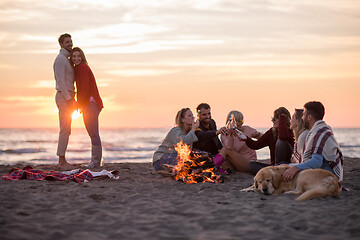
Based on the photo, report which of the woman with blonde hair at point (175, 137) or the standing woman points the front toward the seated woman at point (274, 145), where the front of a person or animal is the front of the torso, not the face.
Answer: the woman with blonde hair

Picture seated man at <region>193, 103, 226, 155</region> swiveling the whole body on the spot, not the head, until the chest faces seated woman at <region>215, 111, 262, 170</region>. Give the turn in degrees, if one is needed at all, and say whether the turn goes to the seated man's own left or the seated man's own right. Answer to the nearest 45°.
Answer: approximately 90° to the seated man's own left

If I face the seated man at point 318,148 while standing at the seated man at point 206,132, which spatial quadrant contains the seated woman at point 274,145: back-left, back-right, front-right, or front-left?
front-left

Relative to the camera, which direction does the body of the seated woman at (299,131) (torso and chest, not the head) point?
to the viewer's left

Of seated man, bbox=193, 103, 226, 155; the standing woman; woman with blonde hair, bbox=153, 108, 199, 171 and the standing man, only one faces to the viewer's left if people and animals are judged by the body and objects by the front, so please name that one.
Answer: the standing woman

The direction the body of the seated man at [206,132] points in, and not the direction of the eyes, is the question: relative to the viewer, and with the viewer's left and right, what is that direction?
facing the viewer and to the right of the viewer

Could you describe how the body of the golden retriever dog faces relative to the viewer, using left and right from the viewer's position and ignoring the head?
facing to the left of the viewer

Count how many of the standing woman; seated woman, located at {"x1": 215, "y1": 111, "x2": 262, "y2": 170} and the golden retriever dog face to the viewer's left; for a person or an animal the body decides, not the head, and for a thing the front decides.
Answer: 3

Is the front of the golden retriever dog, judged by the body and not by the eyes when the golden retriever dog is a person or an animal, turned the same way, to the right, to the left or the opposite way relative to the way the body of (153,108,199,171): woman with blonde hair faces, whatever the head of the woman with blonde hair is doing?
the opposite way

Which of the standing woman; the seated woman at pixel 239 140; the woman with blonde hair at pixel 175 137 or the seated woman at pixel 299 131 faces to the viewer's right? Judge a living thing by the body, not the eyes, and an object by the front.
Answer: the woman with blonde hair

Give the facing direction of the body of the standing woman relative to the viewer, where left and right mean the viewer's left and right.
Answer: facing to the left of the viewer

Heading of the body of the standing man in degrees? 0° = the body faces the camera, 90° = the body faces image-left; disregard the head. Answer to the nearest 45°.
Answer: approximately 270°

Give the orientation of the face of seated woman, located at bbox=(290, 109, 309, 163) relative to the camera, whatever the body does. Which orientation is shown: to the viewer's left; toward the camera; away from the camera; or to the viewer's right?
to the viewer's left

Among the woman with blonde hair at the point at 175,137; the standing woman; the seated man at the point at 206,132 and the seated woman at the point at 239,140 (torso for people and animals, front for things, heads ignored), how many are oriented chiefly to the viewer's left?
2

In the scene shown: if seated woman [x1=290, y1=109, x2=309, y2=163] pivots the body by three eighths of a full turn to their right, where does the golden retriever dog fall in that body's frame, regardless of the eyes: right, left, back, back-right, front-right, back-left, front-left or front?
back-right
